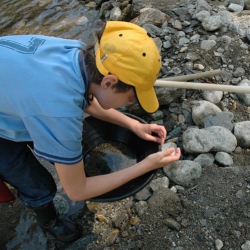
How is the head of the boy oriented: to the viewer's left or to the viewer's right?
to the viewer's right

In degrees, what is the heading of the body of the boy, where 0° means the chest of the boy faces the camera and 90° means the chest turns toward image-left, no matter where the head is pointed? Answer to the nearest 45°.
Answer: approximately 270°

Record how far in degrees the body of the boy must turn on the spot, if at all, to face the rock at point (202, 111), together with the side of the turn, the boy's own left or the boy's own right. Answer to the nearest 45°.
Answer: approximately 45° to the boy's own left
